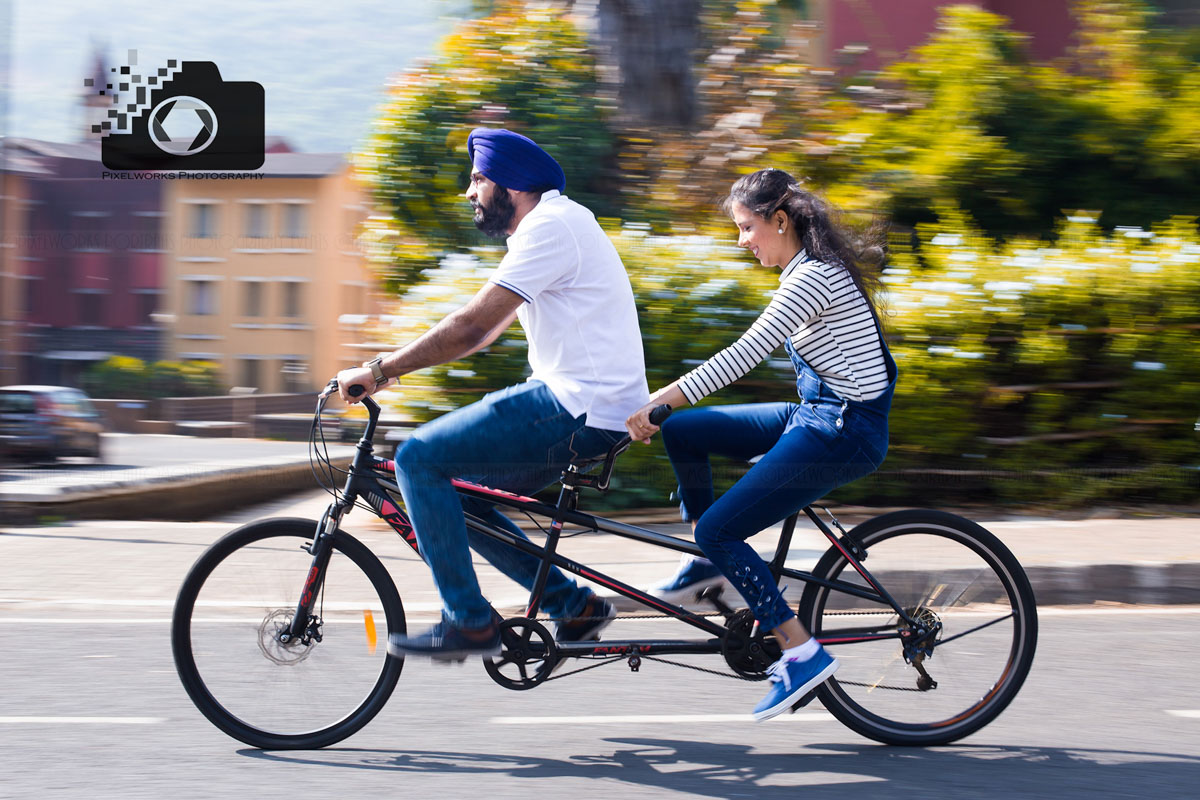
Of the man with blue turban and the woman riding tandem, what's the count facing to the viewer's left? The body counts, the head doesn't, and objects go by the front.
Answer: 2

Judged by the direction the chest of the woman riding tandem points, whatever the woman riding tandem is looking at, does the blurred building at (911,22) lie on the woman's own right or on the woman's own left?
on the woman's own right

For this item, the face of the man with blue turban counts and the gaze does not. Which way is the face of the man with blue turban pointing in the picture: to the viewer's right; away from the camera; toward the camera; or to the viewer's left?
to the viewer's left

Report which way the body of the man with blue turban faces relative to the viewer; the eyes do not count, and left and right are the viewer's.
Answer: facing to the left of the viewer

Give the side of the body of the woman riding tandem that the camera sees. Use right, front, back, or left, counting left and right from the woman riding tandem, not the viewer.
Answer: left

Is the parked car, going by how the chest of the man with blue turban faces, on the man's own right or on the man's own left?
on the man's own right

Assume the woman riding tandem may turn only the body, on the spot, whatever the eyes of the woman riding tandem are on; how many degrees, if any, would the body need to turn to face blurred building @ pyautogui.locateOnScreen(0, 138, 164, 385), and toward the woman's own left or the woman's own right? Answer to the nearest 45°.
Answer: approximately 45° to the woman's own right

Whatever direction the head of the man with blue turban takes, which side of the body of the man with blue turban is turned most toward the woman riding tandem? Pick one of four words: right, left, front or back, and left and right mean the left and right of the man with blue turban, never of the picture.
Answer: back

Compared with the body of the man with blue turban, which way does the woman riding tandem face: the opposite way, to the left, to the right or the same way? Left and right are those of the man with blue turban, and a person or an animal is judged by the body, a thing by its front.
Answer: the same way

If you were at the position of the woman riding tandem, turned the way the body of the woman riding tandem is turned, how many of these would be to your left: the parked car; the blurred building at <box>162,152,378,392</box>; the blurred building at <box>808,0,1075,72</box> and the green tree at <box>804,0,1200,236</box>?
0

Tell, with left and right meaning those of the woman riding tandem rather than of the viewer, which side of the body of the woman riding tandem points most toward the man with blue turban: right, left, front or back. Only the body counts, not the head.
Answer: front

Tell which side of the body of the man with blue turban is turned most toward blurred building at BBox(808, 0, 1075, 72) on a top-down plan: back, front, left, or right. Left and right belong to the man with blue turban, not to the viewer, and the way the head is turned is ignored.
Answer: right

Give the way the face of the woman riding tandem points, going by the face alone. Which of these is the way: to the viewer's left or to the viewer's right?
to the viewer's left

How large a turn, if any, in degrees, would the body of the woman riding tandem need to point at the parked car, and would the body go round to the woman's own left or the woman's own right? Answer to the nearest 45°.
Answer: approximately 45° to the woman's own right
